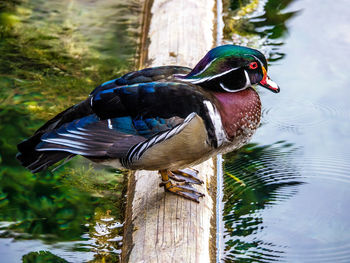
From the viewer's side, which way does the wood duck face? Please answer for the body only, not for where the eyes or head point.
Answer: to the viewer's right
